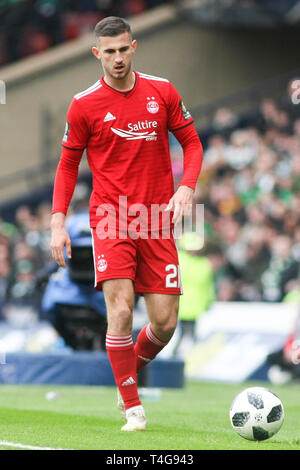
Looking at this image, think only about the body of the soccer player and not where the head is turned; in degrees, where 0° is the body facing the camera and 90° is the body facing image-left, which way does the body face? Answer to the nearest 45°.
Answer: approximately 0°
